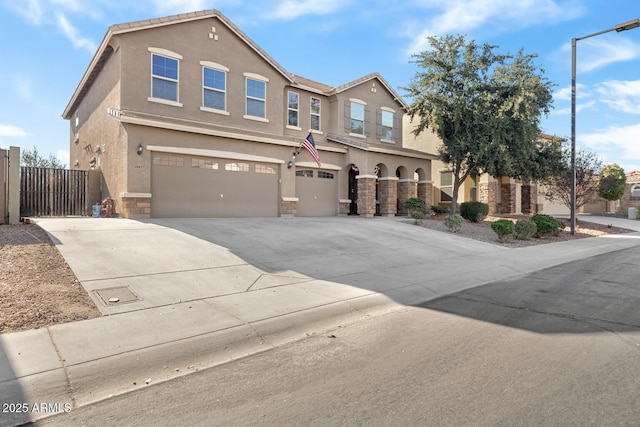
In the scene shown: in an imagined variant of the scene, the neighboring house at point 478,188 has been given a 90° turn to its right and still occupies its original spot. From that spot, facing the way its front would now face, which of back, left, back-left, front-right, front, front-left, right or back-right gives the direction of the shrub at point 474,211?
front-left

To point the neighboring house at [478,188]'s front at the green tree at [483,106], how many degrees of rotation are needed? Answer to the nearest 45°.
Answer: approximately 45° to its right

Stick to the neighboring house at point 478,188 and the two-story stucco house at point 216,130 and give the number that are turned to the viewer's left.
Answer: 0

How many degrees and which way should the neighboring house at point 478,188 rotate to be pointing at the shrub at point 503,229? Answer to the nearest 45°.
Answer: approximately 45° to its right

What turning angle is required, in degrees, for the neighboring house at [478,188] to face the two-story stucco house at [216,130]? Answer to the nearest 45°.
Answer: approximately 90° to its right

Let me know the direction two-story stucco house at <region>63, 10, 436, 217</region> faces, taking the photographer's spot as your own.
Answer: facing the viewer and to the right of the viewer

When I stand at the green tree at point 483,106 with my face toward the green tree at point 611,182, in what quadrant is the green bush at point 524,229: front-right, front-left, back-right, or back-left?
back-right

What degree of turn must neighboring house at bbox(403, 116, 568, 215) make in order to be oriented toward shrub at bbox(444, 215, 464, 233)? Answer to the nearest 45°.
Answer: approximately 45° to its right

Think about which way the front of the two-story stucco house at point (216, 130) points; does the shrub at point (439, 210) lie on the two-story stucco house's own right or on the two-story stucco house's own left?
on the two-story stucco house's own left

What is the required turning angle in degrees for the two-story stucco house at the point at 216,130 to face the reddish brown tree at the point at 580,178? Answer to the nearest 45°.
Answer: approximately 45° to its left

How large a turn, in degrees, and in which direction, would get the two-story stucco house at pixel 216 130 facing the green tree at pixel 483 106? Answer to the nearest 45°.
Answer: approximately 45° to its left

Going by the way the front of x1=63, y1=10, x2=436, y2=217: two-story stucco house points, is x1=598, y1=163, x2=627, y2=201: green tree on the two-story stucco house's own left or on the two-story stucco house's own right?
on the two-story stucco house's own left
